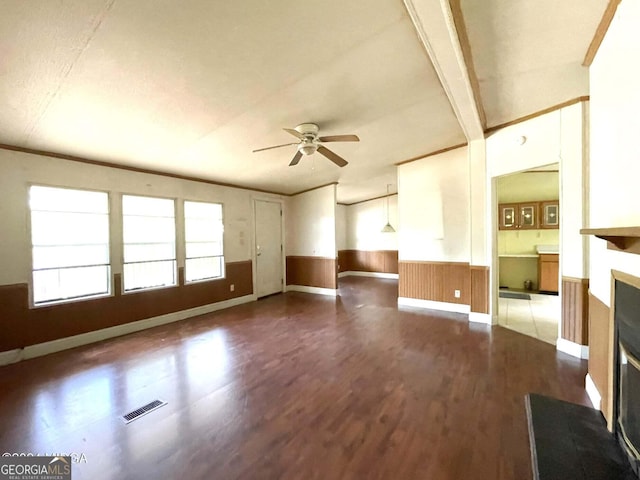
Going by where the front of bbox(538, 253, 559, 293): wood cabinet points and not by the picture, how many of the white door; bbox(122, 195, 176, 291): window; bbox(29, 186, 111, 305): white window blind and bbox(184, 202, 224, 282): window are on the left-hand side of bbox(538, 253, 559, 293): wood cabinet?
0

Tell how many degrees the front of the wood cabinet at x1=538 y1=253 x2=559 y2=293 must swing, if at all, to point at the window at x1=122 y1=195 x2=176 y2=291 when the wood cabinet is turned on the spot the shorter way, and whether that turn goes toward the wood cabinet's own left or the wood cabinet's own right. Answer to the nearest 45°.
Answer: approximately 45° to the wood cabinet's own right

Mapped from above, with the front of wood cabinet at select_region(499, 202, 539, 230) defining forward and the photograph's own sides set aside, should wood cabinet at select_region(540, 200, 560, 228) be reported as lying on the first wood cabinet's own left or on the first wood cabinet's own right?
on the first wood cabinet's own left

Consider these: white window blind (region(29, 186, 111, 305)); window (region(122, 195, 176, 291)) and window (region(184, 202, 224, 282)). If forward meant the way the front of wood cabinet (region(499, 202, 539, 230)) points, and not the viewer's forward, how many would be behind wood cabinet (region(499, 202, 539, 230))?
0

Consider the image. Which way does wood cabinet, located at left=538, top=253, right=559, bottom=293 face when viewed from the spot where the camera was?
facing the viewer

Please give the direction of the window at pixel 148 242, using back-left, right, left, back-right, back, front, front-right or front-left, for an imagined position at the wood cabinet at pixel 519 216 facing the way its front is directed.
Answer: front-right

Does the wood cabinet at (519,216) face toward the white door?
no

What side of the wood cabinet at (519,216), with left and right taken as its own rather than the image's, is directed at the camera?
front

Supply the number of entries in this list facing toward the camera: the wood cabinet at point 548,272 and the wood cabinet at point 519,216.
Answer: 2

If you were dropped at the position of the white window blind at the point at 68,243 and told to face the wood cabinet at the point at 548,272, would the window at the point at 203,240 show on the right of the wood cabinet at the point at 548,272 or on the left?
left

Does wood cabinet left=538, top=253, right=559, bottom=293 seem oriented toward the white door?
no

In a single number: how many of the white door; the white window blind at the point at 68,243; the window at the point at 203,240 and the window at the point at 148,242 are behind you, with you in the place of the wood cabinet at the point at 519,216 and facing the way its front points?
0

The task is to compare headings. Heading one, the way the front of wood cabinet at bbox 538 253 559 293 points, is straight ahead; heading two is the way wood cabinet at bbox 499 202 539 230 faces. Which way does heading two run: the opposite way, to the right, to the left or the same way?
the same way

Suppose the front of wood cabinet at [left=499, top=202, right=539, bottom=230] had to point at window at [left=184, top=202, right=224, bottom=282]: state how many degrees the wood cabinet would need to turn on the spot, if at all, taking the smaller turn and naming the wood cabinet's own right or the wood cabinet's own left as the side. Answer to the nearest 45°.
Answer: approximately 45° to the wood cabinet's own right
